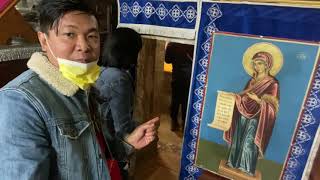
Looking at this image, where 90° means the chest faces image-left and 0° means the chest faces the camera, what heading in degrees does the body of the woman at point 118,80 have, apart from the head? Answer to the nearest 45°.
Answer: approximately 225°

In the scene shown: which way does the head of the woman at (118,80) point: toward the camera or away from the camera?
away from the camera

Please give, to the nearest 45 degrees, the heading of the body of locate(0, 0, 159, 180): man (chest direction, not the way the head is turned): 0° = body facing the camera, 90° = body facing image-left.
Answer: approximately 315°

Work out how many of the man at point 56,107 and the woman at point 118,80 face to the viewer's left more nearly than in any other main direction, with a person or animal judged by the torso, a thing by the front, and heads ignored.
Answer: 0

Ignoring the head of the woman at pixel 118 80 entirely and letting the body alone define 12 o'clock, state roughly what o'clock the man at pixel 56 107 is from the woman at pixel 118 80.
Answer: the man at pixel 56 107 is roughly at 5 o'clock from the woman at pixel 118 80.

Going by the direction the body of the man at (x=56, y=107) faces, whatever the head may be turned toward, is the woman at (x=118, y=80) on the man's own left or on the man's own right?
on the man's own left
